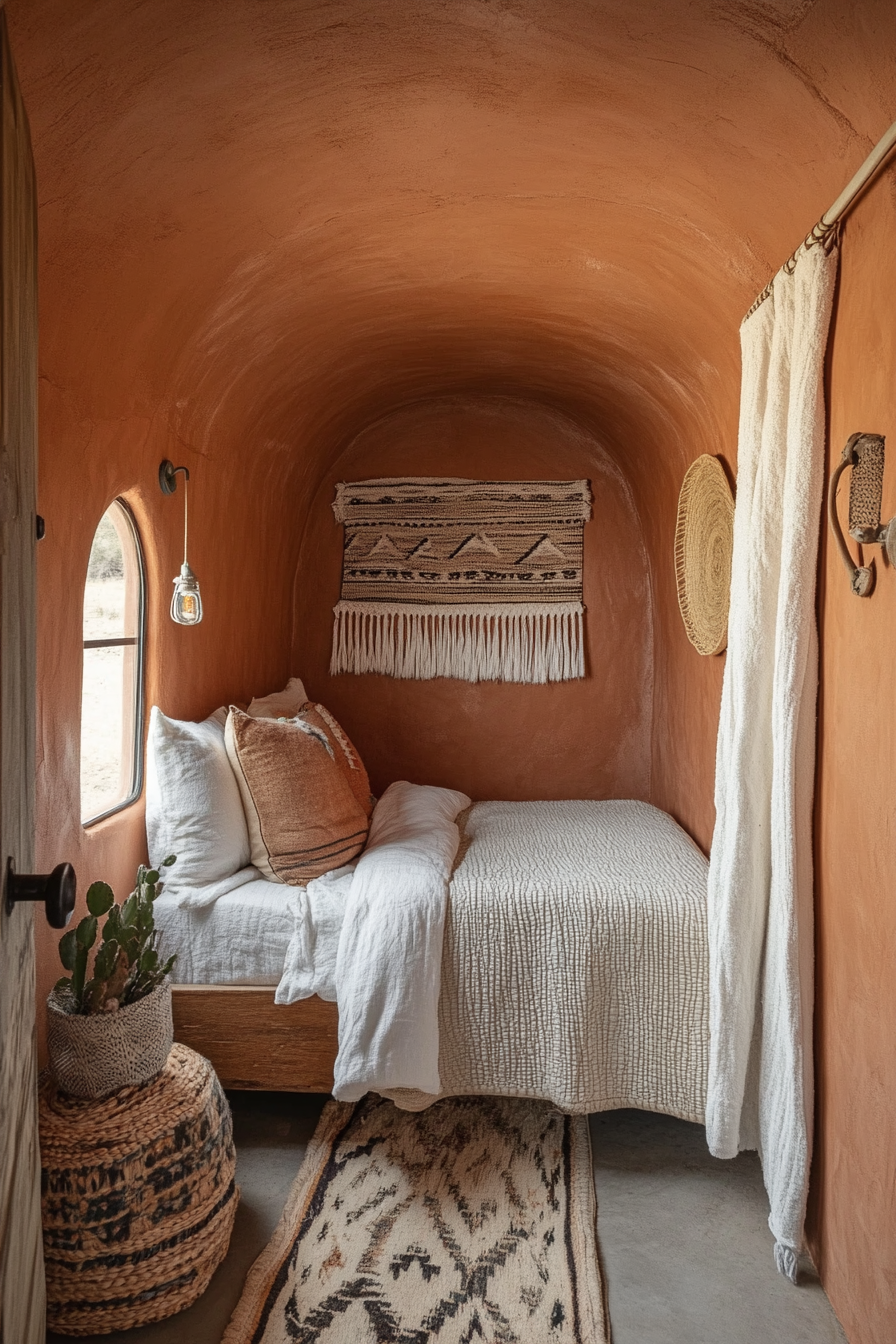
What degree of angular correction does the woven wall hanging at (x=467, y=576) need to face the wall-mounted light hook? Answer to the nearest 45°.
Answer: approximately 45° to its right

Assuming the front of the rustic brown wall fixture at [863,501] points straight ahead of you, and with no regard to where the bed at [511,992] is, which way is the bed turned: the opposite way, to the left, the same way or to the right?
the opposite way

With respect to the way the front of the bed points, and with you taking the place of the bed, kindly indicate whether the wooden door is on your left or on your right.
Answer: on your right

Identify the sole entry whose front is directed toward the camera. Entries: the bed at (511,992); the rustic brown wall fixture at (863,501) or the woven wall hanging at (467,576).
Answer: the woven wall hanging

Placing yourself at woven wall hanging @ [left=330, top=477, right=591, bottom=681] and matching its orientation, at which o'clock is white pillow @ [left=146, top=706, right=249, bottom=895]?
The white pillow is roughly at 1 o'clock from the woven wall hanging.

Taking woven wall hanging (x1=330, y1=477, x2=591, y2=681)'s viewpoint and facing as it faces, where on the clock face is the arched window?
The arched window is roughly at 1 o'clock from the woven wall hanging.

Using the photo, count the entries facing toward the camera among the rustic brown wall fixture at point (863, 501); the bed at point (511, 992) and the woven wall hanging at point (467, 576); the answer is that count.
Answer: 1

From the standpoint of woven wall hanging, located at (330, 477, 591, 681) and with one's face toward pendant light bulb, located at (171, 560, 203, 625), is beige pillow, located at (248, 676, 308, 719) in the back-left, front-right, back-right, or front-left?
front-right

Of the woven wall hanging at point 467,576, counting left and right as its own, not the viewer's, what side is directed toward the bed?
front

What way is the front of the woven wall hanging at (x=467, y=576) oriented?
toward the camera

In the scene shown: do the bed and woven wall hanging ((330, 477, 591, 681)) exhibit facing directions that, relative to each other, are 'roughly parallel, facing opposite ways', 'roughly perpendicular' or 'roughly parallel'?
roughly perpendicular

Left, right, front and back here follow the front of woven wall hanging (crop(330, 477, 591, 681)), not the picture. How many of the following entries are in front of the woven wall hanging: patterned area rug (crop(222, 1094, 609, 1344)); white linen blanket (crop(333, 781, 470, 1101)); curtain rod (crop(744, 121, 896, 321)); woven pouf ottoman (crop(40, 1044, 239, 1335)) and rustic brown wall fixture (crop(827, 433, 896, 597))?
5

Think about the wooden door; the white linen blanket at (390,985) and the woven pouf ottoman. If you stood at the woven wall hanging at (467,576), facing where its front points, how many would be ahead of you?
3

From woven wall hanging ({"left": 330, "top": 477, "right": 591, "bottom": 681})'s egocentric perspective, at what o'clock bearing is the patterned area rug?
The patterned area rug is roughly at 12 o'clock from the woven wall hanging.

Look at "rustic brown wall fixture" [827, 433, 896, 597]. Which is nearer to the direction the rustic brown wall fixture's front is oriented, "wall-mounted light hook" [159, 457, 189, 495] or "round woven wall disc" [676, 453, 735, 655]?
the wall-mounted light hook

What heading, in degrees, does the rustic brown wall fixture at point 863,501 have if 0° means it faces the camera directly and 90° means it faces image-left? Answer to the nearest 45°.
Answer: approximately 90°

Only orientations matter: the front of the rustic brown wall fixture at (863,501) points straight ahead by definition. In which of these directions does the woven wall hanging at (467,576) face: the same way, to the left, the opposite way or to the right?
to the left

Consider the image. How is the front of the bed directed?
to the viewer's right
